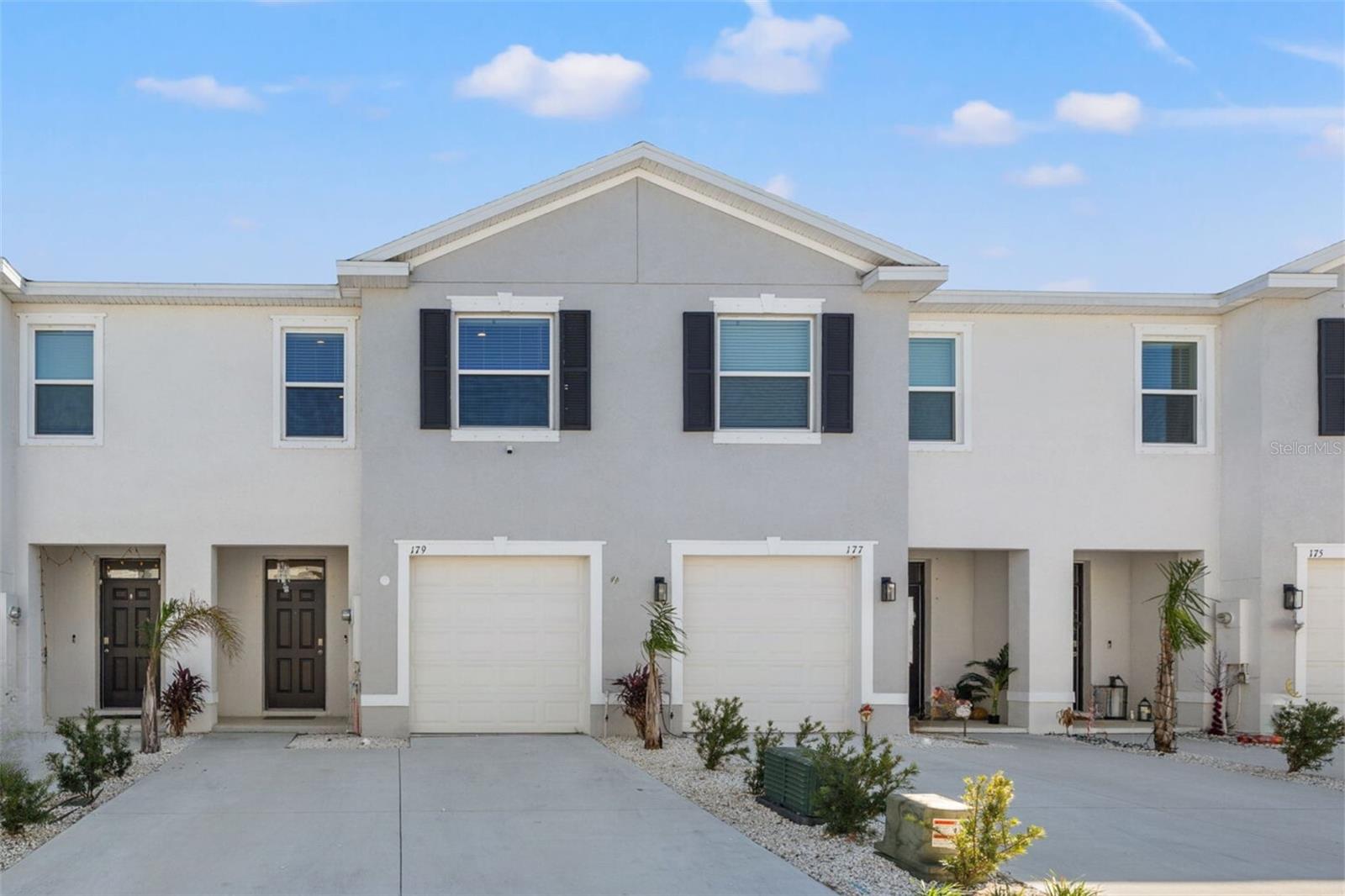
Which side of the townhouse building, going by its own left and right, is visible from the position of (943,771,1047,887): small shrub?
front

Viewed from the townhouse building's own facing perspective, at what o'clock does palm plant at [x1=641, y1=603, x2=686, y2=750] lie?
The palm plant is roughly at 12 o'clock from the townhouse building.

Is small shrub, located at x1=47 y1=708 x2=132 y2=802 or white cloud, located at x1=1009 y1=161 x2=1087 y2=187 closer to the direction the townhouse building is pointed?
the small shrub

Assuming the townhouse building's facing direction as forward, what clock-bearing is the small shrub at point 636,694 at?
The small shrub is roughly at 12 o'clock from the townhouse building.

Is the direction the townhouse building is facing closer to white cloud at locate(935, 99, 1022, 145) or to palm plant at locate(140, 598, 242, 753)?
the palm plant

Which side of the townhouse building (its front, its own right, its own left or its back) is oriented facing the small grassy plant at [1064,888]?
front

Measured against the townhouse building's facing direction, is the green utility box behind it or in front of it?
in front

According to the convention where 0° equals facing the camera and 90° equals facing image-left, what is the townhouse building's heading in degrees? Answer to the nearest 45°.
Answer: approximately 0°

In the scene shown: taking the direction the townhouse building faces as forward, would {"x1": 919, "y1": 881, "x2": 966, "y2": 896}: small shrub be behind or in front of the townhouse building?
in front
